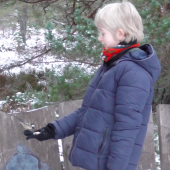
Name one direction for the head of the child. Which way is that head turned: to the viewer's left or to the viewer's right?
to the viewer's left

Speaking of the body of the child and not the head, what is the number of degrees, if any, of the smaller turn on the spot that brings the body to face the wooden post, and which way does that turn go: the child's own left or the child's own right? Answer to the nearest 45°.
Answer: approximately 135° to the child's own right

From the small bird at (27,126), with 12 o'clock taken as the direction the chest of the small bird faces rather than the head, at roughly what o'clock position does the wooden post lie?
The wooden post is roughly at 12 o'clock from the small bird.

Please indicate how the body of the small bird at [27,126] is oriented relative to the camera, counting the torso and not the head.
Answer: to the viewer's right

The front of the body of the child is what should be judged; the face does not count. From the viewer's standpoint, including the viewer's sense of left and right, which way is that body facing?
facing to the left of the viewer
